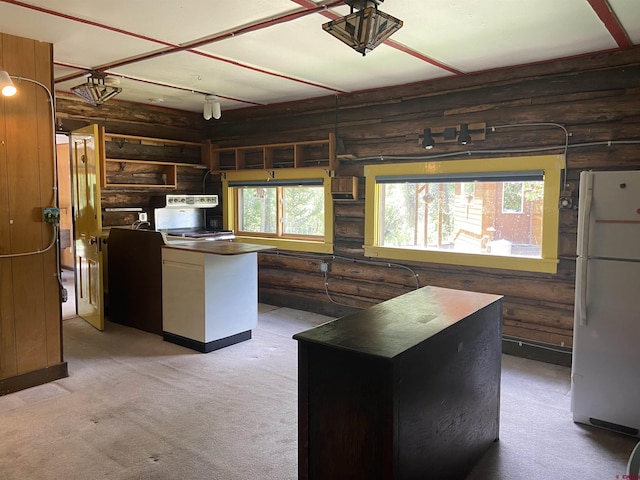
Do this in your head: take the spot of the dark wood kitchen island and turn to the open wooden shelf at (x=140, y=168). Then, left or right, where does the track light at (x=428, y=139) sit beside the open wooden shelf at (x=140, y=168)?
right

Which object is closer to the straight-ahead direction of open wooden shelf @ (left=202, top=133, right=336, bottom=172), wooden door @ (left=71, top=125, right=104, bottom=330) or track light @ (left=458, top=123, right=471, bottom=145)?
the wooden door

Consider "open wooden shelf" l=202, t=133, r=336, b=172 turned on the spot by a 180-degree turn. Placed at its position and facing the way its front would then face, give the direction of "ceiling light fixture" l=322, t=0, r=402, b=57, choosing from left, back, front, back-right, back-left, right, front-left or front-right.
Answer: back-right

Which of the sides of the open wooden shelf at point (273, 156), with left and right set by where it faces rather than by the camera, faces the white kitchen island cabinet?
front

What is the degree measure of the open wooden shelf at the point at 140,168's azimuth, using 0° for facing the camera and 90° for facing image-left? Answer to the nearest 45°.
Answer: approximately 315°

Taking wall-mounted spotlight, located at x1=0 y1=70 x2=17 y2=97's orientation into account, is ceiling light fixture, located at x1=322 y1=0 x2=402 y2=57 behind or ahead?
ahead

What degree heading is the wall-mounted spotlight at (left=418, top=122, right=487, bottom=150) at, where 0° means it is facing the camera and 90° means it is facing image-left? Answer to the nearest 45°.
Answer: approximately 45°

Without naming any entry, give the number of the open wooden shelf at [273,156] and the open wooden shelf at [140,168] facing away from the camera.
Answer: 0

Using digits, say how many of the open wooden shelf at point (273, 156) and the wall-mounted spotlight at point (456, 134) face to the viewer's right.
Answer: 0

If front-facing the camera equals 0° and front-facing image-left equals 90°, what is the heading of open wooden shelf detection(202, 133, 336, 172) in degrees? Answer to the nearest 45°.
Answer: approximately 45°

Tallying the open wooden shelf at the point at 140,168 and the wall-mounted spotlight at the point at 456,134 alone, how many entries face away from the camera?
0

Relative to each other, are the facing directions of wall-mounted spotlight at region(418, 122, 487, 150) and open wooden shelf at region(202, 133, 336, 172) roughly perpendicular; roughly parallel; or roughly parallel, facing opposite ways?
roughly parallel

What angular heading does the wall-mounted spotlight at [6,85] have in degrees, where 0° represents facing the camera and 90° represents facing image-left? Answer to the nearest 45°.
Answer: approximately 315°

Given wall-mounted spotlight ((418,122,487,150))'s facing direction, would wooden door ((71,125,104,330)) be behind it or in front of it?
in front

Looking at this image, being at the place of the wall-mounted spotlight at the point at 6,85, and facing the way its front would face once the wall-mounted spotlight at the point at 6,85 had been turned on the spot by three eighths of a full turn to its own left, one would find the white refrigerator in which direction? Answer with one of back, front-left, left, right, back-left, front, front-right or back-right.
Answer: back-right

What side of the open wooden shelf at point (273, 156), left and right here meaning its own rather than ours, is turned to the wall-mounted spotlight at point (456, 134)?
left
